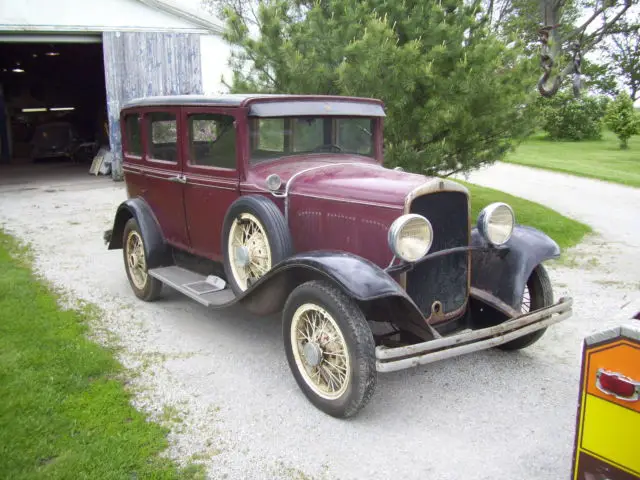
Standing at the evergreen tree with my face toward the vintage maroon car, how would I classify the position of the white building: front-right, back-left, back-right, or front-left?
back-right

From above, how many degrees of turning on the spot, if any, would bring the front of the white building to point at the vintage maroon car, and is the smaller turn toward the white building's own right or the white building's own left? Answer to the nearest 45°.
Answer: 0° — it already faces it

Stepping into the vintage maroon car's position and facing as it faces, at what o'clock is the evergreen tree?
The evergreen tree is roughly at 8 o'clock from the vintage maroon car.

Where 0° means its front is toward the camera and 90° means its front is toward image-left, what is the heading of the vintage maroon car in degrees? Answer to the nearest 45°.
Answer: approximately 315°

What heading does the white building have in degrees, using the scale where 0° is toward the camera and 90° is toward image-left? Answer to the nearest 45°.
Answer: approximately 0°

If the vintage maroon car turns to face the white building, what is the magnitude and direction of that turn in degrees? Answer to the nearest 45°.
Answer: approximately 180°
